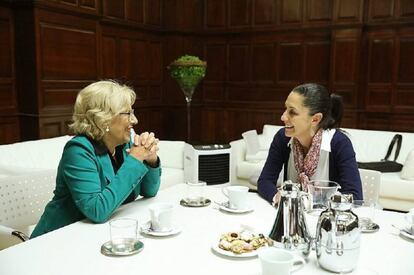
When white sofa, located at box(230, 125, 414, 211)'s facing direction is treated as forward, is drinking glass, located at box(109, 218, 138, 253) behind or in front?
in front

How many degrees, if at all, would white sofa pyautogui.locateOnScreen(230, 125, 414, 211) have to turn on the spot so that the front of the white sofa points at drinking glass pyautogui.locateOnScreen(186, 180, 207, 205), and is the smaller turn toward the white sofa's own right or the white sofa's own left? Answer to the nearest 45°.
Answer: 0° — it already faces it

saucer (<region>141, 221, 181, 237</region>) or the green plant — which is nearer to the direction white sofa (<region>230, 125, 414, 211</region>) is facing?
the saucer

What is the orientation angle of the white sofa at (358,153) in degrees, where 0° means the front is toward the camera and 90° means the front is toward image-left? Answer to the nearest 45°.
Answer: approximately 0°

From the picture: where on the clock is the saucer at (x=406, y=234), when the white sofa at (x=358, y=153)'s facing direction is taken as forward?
The saucer is roughly at 12 o'clock from the white sofa.

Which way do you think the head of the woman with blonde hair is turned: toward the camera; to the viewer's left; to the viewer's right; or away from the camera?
to the viewer's right

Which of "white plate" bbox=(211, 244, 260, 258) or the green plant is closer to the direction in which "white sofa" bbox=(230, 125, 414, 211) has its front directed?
the white plate

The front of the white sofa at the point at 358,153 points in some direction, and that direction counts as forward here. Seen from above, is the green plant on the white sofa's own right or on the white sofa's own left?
on the white sofa's own right

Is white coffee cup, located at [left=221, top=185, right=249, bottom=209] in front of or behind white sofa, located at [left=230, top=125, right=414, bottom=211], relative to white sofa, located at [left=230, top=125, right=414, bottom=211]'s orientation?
in front

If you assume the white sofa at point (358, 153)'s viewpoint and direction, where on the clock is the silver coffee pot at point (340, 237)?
The silver coffee pot is roughly at 12 o'clock from the white sofa.

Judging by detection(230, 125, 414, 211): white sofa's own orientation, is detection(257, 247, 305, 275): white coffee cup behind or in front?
in front

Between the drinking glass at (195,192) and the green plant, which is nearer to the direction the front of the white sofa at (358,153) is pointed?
the drinking glass

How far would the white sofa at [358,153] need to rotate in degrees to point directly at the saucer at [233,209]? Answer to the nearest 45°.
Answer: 0° — it already faces it

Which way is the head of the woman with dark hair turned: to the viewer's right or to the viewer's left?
to the viewer's left
